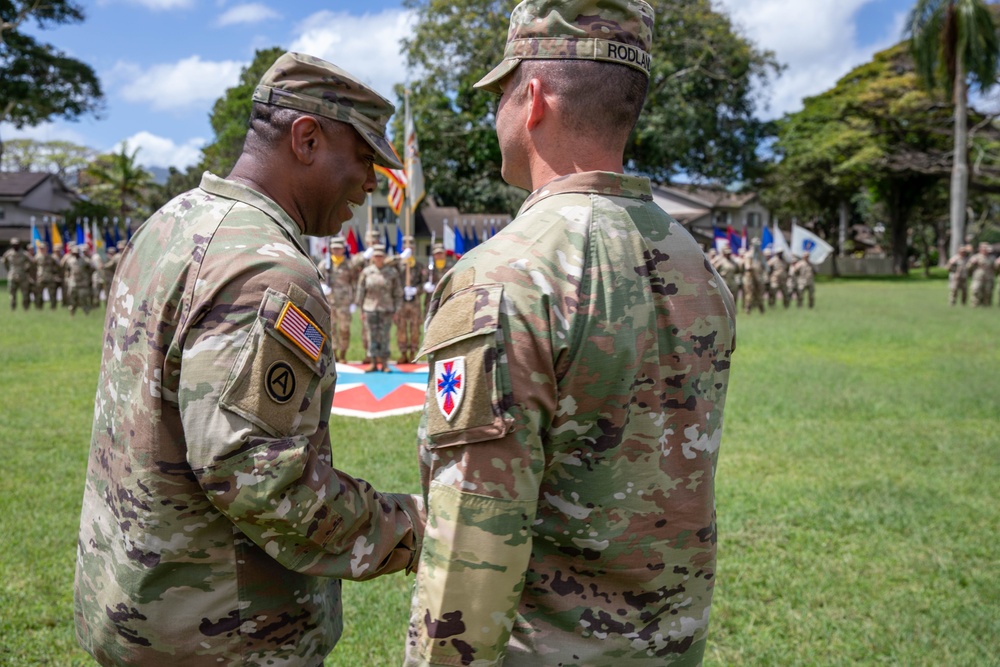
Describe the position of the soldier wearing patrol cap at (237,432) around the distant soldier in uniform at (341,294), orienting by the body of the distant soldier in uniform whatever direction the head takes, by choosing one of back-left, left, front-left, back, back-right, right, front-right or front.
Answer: front

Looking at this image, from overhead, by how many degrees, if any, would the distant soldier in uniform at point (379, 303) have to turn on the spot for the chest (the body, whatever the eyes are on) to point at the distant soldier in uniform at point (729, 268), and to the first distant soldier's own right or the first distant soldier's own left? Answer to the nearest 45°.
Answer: approximately 135° to the first distant soldier's own left

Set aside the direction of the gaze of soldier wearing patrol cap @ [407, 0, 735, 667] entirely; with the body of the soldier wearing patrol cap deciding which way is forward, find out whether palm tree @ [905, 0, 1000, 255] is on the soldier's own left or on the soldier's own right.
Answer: on the soldier's own right

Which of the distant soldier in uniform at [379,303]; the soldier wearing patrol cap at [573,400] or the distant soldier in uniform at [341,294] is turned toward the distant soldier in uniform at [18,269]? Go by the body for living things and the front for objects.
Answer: the soldier wearing patrol cap

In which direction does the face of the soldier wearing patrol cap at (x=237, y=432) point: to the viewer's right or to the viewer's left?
to the viewer's right

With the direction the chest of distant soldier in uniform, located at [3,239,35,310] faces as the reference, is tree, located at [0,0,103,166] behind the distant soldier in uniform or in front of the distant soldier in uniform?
behind

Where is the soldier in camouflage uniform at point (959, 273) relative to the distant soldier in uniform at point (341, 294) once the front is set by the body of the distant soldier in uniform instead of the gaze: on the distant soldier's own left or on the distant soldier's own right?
on the distant soldier's own left

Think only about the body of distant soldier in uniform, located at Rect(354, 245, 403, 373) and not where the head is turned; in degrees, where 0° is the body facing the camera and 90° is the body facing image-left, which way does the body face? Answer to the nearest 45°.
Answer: approximately 0°

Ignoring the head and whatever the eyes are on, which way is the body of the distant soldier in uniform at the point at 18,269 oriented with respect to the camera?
toward the camera

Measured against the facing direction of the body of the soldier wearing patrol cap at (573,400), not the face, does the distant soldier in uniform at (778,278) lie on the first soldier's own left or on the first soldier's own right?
on the first soldier's own right
